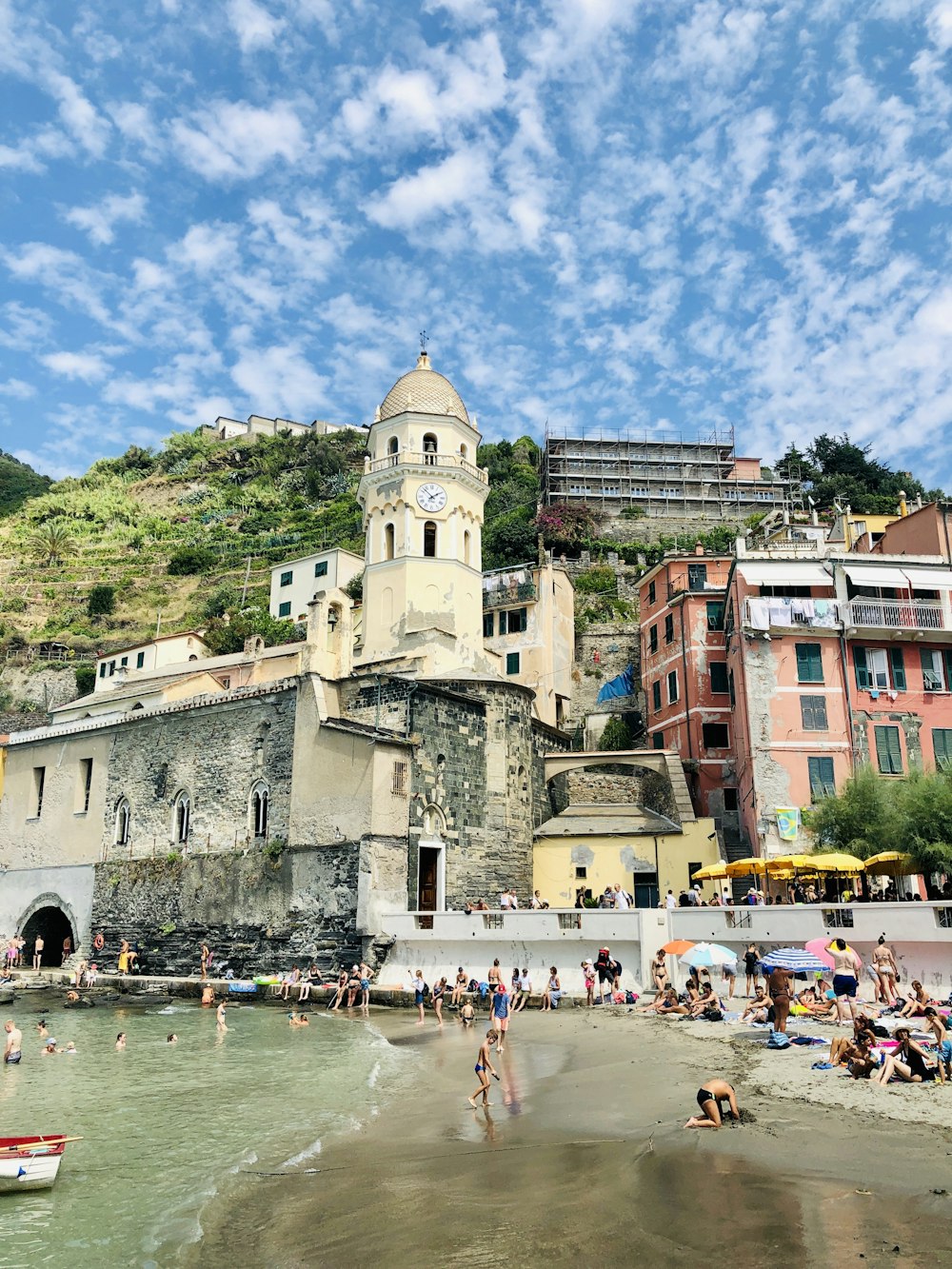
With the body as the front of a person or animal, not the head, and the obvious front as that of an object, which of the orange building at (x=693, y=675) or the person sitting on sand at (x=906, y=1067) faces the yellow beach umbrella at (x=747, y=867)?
the orange building

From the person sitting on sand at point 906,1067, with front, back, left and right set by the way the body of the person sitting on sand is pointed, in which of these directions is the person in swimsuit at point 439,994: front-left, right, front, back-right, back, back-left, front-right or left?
right

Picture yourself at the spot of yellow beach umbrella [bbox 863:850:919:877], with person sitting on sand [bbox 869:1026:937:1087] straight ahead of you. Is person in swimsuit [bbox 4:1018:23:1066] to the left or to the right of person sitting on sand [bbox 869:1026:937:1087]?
right

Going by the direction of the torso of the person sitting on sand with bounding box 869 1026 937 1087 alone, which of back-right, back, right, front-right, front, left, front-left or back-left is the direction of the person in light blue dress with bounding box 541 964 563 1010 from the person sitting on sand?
right

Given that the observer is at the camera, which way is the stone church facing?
facing the viewer and to the right of the viewer

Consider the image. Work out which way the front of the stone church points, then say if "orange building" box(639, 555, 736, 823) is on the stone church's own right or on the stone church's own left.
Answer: on the stone church's own left

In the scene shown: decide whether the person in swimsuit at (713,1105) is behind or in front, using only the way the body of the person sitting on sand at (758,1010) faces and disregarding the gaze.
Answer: in front

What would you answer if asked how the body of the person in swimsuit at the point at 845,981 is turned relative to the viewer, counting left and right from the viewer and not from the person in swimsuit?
facing away from the viewer

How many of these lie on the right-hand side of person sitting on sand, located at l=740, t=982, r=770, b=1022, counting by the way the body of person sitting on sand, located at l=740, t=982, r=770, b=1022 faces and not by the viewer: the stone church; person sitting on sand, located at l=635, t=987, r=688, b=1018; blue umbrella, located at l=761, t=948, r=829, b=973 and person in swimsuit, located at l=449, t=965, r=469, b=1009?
3

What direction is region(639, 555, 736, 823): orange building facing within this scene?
toward the camera

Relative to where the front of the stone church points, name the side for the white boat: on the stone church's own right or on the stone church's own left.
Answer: on the stone church's own right
